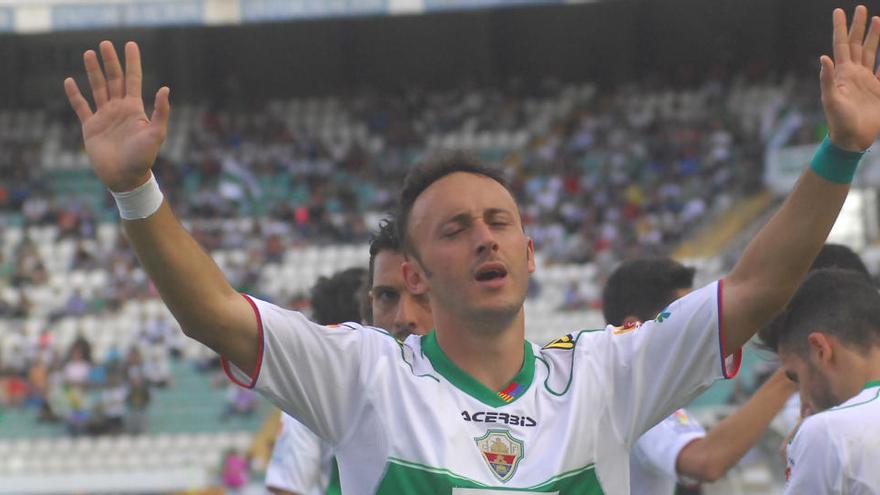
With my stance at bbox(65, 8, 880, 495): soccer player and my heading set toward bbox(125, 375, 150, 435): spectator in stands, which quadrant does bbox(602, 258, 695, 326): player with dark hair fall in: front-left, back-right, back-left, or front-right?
front-right

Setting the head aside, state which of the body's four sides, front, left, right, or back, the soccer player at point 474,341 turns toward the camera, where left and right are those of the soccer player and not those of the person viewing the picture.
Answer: front

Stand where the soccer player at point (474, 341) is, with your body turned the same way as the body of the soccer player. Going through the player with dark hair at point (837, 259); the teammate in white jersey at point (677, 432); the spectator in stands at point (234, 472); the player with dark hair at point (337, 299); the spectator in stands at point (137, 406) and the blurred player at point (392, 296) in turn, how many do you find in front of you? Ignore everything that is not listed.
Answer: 0

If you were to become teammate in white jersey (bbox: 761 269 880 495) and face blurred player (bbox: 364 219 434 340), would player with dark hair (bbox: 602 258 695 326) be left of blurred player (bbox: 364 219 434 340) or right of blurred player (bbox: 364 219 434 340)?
right

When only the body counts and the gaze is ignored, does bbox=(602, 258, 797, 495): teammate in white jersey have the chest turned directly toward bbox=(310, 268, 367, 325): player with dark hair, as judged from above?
no

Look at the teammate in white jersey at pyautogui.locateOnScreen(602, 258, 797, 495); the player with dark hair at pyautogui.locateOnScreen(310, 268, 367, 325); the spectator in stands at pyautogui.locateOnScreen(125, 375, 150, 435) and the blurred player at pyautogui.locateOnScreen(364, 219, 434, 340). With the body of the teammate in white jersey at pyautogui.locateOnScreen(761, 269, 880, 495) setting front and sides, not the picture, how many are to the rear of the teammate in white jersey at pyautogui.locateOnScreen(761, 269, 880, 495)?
0

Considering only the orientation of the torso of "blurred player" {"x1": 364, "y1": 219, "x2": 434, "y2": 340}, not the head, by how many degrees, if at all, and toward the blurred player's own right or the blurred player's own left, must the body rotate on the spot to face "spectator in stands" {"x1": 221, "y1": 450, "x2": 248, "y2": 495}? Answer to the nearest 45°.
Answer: approximately 180°

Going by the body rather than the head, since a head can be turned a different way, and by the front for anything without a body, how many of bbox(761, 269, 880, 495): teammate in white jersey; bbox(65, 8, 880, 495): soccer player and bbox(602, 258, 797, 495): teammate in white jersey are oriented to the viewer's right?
1

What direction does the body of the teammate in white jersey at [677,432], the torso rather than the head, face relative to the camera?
to the viewer's right

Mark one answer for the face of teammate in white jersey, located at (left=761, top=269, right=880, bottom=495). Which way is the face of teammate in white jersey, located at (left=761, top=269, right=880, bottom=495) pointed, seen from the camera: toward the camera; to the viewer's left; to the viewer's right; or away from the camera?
to the viewer's left
